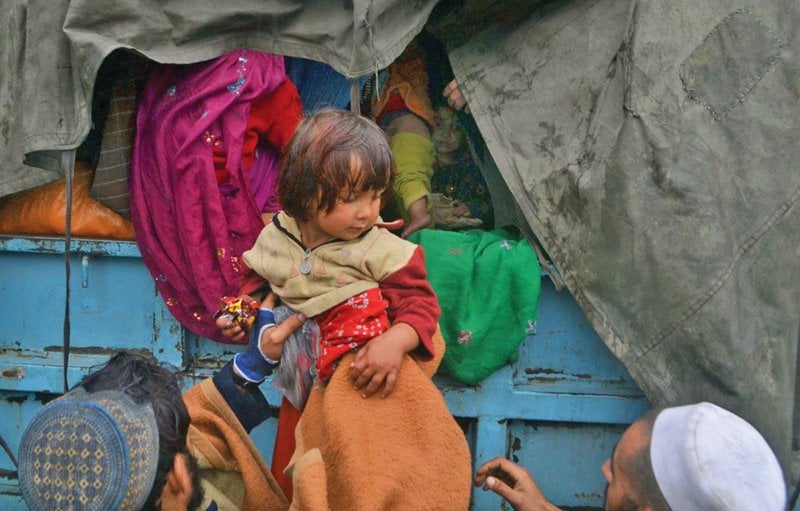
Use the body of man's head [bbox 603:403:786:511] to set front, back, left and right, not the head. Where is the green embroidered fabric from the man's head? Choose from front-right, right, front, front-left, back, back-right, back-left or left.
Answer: front

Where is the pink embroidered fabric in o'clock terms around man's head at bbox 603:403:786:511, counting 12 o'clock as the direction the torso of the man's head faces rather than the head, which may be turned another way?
The pink embroidered fabric is roughly at 11 o'clock from the man's head.

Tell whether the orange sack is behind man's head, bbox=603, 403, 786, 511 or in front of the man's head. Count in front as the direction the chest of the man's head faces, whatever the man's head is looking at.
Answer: in front

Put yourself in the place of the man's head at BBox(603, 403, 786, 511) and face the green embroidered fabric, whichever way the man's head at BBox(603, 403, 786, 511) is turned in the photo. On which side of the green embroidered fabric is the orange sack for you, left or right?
left

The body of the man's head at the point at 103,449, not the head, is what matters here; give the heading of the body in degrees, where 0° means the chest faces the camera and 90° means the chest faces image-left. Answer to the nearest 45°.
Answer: approximately 225°

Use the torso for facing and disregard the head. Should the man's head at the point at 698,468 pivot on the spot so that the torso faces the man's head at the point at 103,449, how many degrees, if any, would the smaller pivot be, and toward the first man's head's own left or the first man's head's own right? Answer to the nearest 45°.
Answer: approximately 90° to the first man's head's own left

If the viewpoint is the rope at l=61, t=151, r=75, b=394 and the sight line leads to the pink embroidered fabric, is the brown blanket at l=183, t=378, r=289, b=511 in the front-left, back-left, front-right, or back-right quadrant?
front-right

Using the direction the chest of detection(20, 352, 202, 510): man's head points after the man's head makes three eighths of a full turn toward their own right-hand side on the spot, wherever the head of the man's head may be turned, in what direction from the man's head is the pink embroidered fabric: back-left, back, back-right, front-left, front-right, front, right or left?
back

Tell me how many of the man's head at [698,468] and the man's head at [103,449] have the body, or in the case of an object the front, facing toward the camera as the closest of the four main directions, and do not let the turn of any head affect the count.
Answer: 0

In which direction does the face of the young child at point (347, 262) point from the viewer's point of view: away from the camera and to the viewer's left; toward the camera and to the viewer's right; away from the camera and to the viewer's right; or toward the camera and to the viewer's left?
toward the camera and to the viewer's right

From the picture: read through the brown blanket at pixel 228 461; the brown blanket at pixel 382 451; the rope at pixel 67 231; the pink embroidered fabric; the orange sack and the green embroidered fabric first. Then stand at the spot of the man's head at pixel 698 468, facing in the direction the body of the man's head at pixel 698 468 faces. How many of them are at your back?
0

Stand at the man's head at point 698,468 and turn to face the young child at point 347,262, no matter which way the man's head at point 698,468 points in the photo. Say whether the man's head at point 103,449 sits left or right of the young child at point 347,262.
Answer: left

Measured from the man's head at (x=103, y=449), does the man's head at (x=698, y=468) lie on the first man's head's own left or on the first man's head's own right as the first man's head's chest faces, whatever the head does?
on the first man's head's own right

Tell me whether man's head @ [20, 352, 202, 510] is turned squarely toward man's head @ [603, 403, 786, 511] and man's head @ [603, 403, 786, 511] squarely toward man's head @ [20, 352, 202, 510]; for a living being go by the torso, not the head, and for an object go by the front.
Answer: no

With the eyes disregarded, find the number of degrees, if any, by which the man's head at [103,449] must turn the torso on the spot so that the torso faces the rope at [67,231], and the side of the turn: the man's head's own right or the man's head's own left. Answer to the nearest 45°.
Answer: approximately 45° to the man's head's own left

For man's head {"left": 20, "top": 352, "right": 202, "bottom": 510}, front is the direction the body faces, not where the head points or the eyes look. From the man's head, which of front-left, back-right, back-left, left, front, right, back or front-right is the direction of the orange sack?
front-left

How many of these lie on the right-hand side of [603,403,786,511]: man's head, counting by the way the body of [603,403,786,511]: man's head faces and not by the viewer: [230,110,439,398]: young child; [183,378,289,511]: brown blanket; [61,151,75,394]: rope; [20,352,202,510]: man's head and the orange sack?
0

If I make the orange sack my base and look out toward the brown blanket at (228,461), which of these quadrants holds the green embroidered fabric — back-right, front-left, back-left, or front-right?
front-left
